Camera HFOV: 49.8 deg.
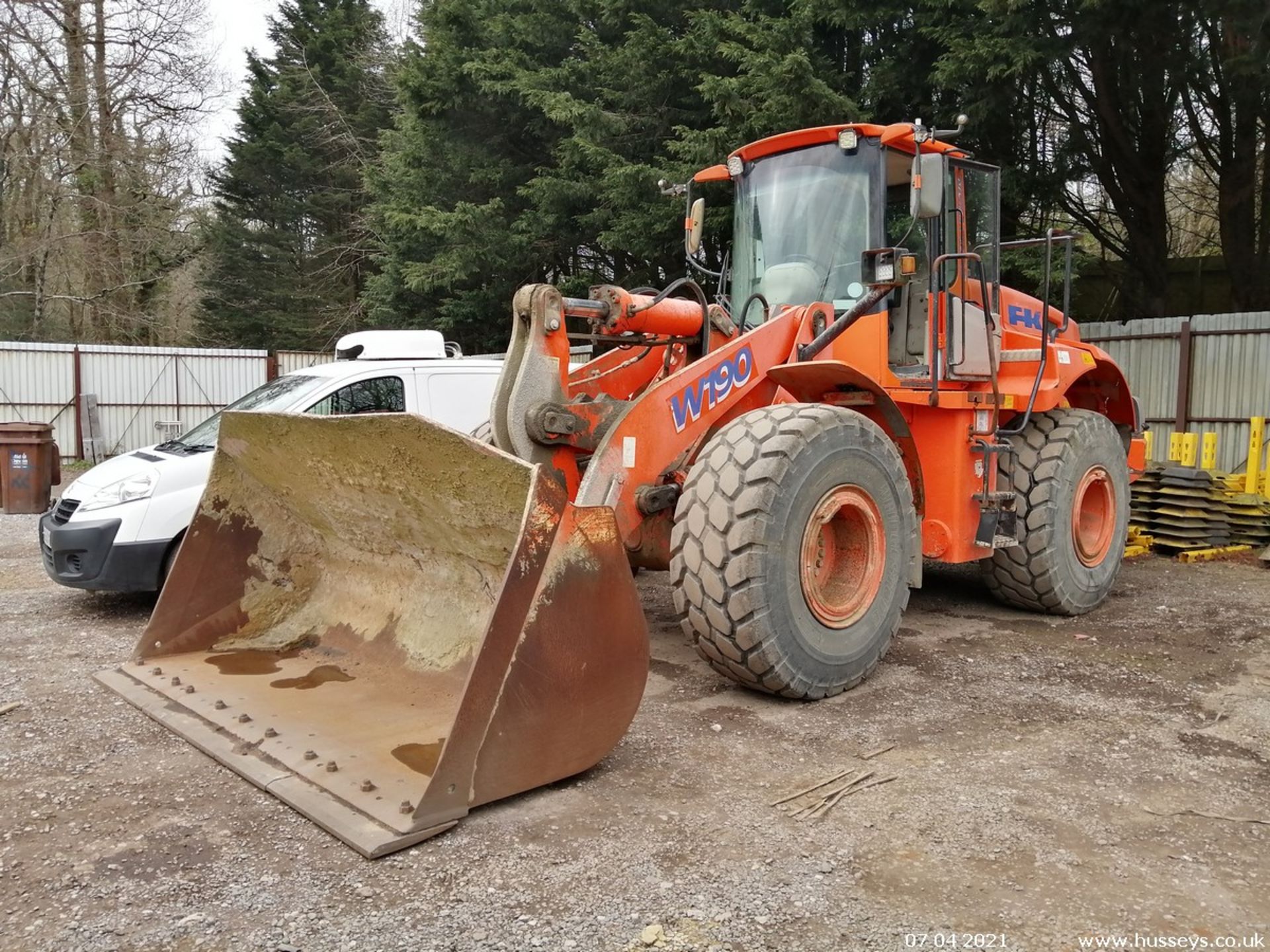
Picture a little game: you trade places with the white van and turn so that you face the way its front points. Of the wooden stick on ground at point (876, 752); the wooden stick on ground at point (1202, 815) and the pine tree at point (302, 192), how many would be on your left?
2

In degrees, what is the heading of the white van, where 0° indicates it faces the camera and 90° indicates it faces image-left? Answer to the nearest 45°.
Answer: approximately 45°

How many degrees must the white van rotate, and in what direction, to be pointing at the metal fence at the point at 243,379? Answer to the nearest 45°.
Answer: approximately 135° to its right

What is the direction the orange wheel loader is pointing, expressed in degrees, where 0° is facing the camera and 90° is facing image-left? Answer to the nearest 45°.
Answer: approximately 45°

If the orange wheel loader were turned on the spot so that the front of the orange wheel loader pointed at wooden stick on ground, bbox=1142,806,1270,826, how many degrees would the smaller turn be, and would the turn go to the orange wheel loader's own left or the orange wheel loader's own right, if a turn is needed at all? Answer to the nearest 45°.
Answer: approximately 90° to the orange wheel loader's own left

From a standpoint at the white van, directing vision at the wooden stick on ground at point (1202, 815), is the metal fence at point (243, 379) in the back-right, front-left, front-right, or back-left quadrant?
back-left

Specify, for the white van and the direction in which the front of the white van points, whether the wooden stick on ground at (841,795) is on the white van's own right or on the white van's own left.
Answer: on the white van's own left

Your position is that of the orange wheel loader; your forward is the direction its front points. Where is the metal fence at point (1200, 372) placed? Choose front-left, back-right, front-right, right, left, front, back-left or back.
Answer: back
